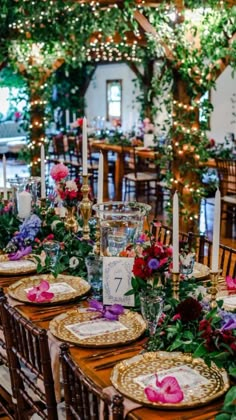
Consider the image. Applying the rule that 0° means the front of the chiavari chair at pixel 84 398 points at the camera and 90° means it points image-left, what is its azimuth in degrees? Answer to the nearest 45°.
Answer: approximately 225°

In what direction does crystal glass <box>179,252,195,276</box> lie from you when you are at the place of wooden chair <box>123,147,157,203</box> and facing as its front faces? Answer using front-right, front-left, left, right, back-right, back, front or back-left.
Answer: back-right

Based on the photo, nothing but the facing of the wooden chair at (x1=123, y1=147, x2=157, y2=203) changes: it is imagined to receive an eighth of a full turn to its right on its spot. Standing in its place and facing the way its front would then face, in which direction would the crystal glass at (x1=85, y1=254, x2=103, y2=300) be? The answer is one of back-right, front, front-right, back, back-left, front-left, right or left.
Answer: right

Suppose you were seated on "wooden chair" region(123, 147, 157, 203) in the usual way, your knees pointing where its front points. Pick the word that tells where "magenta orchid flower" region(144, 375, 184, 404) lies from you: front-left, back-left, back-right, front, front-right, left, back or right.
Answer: back-right

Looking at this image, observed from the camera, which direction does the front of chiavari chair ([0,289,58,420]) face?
facing away from the viewer and to the right of the viewer

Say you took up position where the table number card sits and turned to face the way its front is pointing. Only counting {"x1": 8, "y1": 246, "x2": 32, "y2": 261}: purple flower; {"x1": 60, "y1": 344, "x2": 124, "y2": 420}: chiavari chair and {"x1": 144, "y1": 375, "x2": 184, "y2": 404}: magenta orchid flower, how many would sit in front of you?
2

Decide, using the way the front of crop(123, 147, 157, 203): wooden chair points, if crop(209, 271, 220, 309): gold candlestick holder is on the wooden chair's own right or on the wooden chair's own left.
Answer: on the wooden chair's own right

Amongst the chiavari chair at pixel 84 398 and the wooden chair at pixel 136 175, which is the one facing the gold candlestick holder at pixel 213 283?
the chiavari chair
